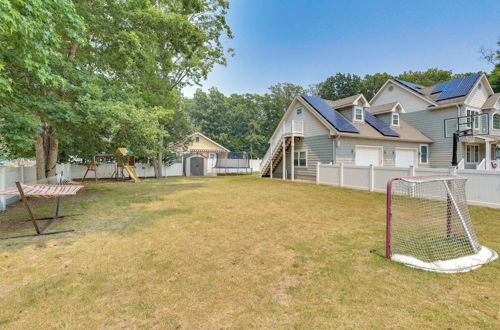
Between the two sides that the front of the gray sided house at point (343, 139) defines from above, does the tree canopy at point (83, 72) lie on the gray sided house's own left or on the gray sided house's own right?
on the gray sided house's own right

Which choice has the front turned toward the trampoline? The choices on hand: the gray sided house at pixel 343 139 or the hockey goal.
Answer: the hockey goal

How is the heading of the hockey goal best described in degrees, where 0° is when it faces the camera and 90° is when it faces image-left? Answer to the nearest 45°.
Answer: approximately 135°

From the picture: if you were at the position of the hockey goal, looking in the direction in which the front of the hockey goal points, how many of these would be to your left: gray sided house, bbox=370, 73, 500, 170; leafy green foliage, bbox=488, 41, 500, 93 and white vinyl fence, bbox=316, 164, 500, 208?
0

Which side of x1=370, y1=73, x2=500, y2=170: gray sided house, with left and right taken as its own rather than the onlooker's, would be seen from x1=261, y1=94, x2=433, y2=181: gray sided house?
right

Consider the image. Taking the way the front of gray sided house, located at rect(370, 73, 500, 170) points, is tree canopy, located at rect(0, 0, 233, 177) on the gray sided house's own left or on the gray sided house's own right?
on the gray sided house's own right

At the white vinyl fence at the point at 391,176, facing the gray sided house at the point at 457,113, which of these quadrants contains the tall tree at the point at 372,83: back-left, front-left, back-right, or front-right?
front-left

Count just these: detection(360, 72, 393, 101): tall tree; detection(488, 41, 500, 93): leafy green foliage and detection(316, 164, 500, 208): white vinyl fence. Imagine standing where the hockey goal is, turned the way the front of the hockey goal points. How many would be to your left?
0

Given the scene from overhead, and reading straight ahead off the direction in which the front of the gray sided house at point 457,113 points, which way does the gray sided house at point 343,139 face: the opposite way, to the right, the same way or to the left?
the same way

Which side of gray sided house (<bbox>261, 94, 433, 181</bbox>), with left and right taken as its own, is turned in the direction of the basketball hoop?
left

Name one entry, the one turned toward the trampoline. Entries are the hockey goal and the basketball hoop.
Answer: the hockey goal
